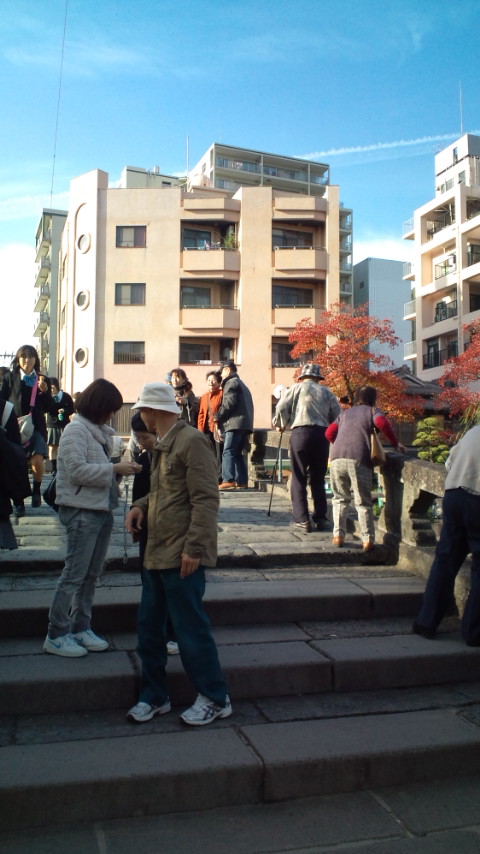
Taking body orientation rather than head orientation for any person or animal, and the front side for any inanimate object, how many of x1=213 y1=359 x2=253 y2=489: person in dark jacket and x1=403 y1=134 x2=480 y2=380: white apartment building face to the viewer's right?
0

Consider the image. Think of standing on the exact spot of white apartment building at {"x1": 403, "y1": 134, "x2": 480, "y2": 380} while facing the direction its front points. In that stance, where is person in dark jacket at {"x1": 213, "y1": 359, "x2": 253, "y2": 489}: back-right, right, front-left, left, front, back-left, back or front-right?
front-left

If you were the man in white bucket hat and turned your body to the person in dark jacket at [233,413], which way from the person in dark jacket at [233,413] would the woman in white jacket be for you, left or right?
left

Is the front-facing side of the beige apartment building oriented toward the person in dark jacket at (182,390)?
yes

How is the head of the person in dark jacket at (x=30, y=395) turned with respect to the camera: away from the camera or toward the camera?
toward the camera

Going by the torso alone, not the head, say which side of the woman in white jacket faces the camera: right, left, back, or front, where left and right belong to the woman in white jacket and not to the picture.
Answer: right

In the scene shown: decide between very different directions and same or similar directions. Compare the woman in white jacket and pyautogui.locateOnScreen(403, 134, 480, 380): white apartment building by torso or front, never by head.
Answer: very different directions

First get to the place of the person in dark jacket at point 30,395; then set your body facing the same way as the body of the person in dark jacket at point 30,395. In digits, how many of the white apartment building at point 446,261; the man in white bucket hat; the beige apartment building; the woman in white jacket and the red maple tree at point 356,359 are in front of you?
2

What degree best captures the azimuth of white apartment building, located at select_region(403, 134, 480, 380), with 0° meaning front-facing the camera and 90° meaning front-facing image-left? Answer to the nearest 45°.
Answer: approximately 45°

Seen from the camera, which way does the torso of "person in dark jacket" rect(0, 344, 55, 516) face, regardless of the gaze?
toward the camera

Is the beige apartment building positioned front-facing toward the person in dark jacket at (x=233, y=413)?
yes

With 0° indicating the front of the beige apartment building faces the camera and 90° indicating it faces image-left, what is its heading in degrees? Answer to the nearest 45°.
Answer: approximately 0°
